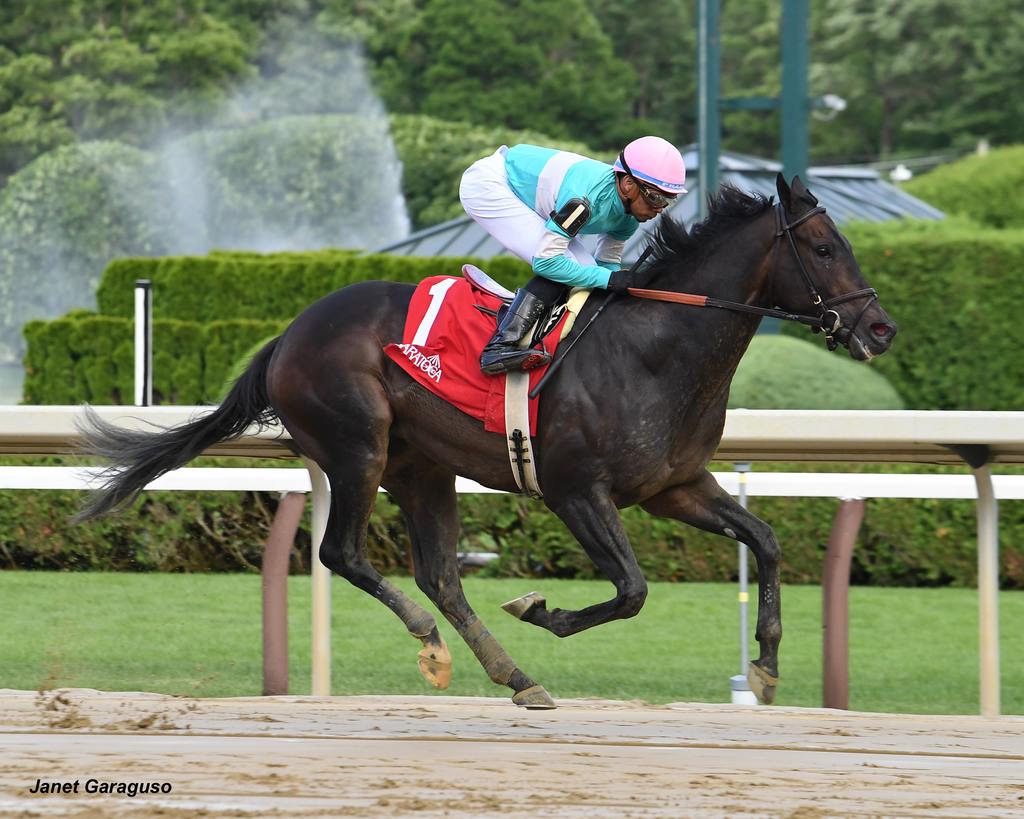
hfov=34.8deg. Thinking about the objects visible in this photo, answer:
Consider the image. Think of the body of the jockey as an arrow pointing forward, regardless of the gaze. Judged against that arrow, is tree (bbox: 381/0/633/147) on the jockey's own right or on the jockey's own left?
on the jockey's own left

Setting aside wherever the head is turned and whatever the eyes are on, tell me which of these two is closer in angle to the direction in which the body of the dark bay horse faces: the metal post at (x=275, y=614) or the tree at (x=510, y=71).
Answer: the tree

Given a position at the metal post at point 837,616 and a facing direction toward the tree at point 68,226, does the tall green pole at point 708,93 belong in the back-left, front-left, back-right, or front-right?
front-right

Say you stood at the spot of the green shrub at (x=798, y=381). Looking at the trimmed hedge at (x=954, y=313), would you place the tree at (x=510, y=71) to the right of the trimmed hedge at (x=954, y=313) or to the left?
left

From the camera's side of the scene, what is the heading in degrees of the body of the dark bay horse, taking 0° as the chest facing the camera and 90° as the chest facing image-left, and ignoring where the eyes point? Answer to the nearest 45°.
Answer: approximately 270°

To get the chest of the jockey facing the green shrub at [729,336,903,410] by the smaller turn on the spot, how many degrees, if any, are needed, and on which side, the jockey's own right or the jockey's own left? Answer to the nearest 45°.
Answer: approximately 90° to the jockey's own left

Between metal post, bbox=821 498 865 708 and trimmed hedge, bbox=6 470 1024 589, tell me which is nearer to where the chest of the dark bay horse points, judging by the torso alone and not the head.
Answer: the metal post

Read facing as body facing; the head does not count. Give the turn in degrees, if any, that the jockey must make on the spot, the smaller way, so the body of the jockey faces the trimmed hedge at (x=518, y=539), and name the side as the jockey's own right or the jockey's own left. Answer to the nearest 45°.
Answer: approximately 90° to the jockey's own left

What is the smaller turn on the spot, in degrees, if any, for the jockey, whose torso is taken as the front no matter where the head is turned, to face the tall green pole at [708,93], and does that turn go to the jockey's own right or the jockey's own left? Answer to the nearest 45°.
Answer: approximately 90° to the jockey's own left

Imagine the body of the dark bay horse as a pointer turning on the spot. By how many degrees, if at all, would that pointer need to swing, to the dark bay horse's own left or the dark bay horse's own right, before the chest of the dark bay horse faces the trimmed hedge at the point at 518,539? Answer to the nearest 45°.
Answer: approximately 90° to the dark bay horse's own left

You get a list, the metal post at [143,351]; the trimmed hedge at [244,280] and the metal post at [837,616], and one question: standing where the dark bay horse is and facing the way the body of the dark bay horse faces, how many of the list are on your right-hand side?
0

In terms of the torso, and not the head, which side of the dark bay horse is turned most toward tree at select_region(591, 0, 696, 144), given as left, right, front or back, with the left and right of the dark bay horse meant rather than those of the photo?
left

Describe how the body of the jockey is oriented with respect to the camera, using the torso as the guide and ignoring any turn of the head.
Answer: to the viewer's right

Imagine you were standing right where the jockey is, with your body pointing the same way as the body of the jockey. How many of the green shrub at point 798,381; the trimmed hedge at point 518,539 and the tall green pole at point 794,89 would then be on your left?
3

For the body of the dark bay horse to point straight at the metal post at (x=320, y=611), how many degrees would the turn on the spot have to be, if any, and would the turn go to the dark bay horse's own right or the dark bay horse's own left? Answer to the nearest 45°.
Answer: approximately 135° to the dark bay horse's own left

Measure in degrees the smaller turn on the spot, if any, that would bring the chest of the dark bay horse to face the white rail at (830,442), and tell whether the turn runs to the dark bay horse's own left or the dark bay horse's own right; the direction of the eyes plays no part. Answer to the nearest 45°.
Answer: approximately 45° to the dark bay horse's own left

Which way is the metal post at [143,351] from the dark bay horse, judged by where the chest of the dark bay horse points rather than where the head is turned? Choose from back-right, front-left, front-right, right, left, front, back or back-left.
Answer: back-left

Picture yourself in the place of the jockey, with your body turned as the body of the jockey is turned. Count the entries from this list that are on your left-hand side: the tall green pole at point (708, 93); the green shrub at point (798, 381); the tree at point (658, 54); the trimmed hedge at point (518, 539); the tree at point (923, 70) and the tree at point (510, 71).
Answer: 6

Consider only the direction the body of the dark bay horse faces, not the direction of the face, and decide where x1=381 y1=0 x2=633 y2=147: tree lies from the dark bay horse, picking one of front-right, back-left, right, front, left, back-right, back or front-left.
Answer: left
